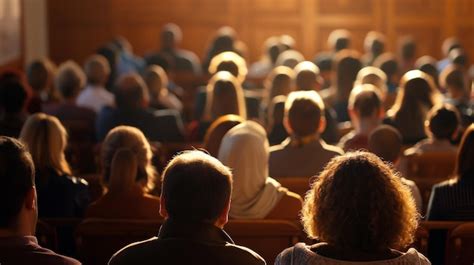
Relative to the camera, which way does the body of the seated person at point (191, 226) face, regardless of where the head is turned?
away from the camera

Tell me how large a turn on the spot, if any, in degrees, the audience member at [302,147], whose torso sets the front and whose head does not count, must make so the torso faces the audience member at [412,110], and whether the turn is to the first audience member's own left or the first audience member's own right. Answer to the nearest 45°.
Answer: approximately 45° to the first audience member's own right

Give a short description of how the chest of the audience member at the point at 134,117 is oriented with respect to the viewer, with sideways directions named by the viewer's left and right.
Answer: facing away from the viewer

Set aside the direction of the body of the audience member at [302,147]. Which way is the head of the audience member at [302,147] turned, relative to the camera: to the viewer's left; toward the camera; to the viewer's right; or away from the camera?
away from the camera

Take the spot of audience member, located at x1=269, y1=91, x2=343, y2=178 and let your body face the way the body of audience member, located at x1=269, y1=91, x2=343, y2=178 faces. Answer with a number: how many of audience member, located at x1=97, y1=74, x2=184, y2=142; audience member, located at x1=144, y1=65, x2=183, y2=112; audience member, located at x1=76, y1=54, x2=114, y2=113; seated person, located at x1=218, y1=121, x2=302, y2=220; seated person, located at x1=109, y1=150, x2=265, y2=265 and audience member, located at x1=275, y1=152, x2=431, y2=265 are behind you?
3

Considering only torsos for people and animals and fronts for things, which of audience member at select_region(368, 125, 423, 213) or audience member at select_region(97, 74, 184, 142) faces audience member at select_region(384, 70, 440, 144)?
audience member at select_region(368, 125, 423, 213)

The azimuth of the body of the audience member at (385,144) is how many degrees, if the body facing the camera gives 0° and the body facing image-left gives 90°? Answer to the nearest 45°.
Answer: approximately 180°

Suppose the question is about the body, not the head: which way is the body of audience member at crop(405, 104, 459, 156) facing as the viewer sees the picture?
away from the camera

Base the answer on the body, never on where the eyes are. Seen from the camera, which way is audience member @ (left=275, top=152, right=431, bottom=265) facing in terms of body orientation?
away from the camera

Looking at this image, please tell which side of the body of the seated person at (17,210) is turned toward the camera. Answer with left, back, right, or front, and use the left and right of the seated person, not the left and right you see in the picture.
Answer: back

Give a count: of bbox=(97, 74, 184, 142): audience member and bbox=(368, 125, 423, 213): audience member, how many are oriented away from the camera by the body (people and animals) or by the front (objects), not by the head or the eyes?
2

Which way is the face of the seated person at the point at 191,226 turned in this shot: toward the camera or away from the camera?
away from the camera
